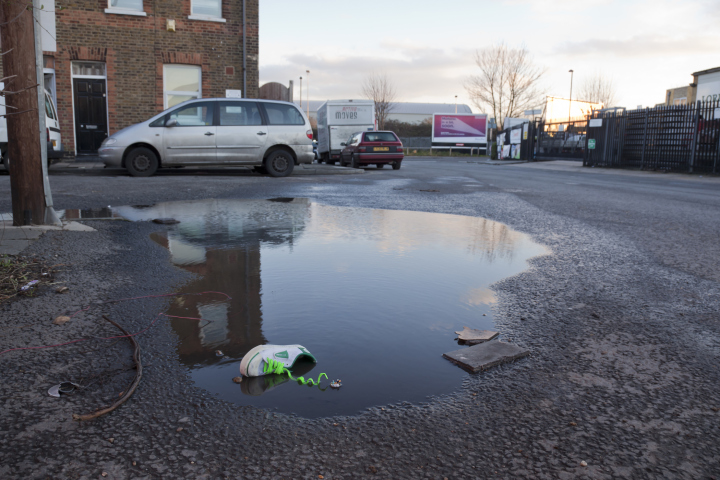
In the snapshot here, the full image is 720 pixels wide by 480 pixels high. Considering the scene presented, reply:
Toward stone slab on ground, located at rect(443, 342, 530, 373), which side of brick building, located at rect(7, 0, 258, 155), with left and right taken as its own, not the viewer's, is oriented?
front

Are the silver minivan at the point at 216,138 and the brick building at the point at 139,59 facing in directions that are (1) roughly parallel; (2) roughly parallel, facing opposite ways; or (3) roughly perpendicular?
roughly perpendicular

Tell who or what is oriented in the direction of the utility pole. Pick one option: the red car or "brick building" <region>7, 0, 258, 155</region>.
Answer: the brick building

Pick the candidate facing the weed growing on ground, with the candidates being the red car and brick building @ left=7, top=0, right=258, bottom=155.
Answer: the brick building

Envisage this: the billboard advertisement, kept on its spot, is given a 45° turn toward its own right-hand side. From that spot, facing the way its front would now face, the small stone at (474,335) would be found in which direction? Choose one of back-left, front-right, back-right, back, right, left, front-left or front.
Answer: front-left

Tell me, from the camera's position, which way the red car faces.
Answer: facing away from the viewer and to the left of the viewer

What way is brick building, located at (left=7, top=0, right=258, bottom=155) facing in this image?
toward the camera

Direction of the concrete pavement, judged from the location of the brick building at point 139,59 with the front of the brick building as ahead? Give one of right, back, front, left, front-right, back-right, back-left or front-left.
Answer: front

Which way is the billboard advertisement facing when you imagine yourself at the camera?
facing the viewer

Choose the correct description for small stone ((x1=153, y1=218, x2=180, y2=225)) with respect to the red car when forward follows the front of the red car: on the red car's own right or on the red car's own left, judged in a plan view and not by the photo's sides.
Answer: on the red car's own left

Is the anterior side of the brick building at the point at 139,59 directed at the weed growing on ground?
yes

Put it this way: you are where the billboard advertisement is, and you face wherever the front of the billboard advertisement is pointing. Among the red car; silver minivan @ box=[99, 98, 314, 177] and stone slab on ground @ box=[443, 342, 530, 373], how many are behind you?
0

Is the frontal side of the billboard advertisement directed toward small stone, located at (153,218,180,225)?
yes
